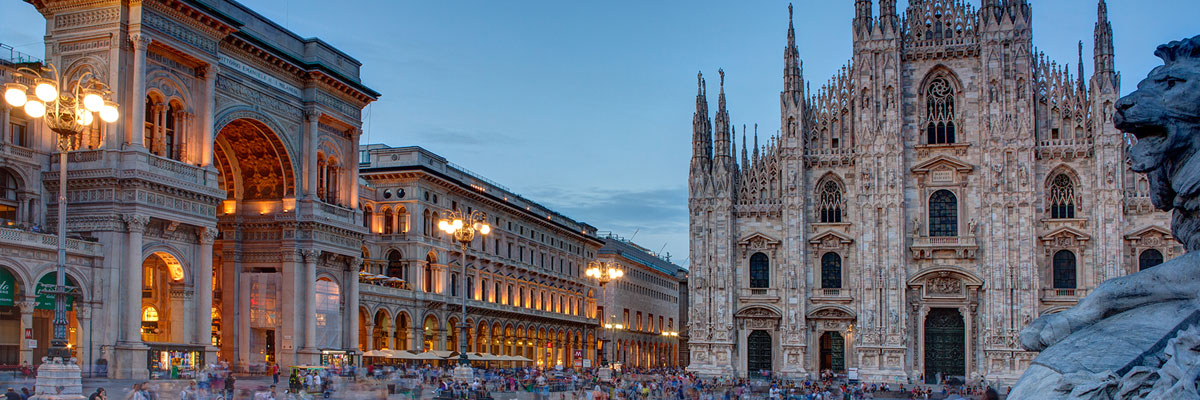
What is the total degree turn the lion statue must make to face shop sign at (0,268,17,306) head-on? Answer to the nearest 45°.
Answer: approximately 45° to its right

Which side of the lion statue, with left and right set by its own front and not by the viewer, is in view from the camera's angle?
left

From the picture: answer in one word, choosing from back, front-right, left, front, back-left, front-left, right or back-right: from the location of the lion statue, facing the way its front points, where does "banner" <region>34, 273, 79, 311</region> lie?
front-right

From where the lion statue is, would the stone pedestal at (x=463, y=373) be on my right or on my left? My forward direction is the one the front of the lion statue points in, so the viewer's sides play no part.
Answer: on my right
